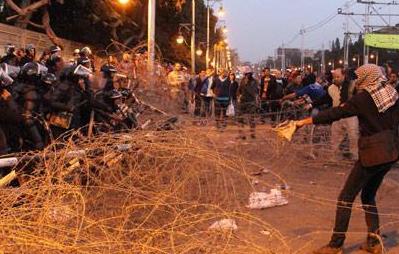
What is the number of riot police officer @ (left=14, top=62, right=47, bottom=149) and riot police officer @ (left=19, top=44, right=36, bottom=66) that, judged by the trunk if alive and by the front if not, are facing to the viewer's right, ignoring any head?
2

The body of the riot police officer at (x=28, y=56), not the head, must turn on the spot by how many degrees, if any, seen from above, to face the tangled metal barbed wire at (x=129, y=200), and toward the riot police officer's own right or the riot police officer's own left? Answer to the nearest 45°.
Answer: approximately 90° to the riot police officer's own right

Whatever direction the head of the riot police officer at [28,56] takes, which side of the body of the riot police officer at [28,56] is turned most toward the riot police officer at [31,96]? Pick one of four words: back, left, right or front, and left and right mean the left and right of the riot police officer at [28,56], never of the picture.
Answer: right

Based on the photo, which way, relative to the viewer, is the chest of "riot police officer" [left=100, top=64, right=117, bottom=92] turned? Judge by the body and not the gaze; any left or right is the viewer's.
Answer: facing to the right of the viewer

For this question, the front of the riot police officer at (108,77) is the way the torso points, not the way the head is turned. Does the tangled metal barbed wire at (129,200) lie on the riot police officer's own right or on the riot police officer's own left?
on the riot police officer's own right

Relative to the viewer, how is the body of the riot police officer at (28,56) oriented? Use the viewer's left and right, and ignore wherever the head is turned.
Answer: facing to the right of the viewer

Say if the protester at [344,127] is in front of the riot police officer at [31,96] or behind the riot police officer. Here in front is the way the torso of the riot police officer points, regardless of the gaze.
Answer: in front

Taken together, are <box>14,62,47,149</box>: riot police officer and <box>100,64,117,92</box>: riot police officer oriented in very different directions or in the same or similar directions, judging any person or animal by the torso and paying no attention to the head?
same or similar directions

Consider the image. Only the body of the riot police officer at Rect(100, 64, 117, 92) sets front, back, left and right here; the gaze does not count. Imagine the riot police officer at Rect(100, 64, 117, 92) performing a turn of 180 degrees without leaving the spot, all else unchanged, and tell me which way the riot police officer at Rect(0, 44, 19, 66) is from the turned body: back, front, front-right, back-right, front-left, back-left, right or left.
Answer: front-right

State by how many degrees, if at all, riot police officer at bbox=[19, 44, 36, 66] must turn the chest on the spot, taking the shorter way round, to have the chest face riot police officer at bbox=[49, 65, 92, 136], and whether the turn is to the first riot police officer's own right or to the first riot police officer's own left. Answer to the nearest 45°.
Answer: approximately 90° to the first riot police officer's own right

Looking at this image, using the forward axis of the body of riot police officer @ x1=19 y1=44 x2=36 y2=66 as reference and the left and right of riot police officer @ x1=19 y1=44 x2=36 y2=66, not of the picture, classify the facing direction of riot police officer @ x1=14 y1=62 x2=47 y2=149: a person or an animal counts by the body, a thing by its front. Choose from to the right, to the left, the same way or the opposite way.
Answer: the same way

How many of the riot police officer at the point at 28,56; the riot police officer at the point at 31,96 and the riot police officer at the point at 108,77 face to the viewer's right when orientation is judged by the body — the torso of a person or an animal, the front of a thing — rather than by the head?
3

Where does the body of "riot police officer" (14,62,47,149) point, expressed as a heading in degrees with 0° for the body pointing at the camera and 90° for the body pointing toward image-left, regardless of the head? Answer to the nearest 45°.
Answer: approximately 270°

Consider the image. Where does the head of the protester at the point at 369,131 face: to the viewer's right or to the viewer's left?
to the viewer's left

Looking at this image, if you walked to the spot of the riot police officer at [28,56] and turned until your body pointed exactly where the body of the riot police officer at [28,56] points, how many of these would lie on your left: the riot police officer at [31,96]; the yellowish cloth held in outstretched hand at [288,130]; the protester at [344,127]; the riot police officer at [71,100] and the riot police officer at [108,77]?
0

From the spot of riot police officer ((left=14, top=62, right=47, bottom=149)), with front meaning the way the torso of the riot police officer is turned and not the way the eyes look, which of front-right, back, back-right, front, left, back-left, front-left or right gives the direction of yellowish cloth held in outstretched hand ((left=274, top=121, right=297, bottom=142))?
front-right
